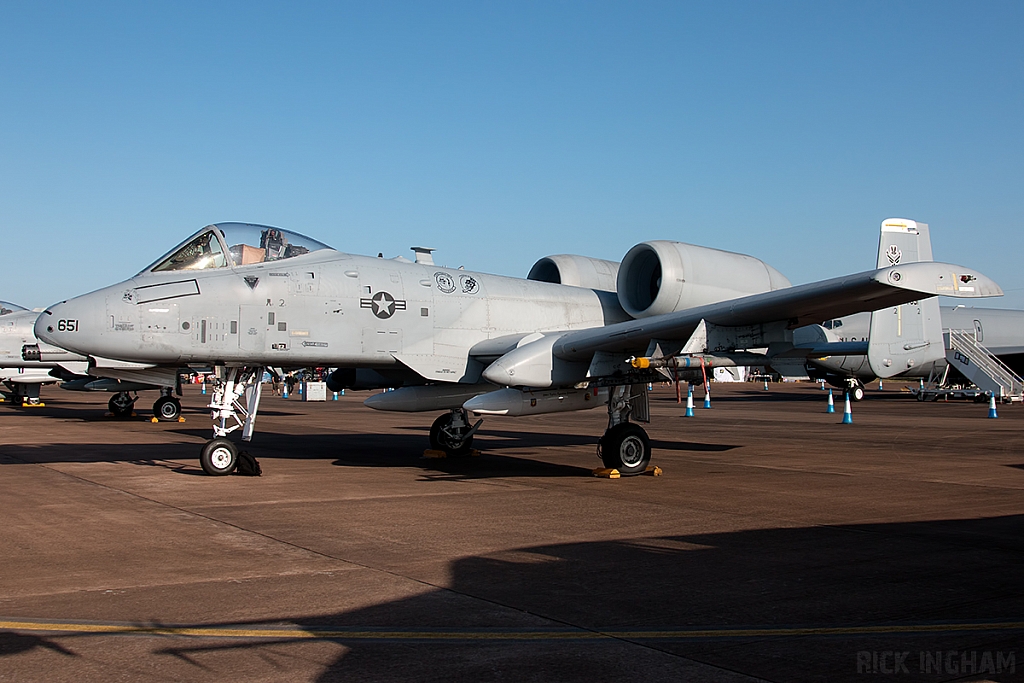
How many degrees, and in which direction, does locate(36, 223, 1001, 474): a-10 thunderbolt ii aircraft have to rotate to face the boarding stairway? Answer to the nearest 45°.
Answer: approximately 180°

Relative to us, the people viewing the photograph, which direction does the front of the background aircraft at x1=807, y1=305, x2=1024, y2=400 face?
facing to the left of the viewer

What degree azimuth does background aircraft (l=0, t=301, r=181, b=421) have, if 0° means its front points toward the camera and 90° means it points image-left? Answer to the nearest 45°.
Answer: approximately 45°

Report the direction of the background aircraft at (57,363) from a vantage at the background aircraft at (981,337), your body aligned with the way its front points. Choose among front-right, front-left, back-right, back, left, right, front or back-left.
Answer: front-left

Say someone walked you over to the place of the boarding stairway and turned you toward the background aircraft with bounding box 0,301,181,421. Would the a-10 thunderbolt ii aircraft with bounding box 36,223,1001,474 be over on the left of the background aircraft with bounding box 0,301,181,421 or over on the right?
left

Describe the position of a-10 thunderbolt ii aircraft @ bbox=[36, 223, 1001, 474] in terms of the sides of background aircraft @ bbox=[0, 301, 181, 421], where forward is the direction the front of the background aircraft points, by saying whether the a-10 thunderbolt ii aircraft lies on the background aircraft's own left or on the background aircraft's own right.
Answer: on the background aircraft's own left
